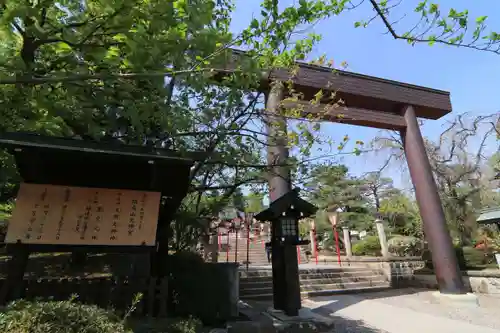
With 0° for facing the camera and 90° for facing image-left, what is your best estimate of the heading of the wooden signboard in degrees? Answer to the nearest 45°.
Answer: approximately 315°

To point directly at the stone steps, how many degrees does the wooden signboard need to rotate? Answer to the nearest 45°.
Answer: approximately 90° to its left
